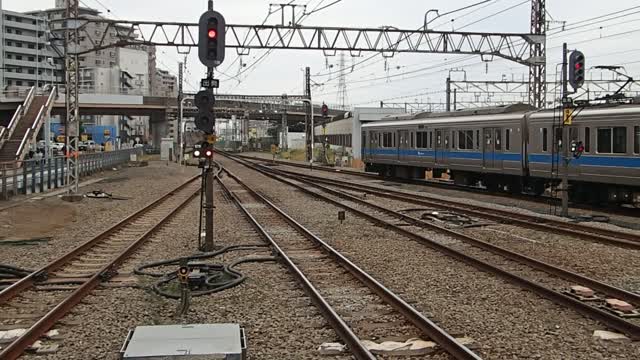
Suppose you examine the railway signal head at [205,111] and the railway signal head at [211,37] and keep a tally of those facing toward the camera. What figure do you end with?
2

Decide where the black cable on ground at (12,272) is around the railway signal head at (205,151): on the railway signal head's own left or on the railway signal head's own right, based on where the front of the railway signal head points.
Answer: on the railway signal head's own right

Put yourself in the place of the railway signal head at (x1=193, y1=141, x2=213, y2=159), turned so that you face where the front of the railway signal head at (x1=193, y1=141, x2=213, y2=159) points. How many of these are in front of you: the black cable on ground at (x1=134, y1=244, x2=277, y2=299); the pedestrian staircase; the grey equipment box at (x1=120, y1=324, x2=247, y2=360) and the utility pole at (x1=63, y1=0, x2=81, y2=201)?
2

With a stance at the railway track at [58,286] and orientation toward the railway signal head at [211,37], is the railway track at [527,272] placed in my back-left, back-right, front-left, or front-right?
front-right

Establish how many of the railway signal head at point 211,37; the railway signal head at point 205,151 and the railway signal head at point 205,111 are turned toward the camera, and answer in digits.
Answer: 3

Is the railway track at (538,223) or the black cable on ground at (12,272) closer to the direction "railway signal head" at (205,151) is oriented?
the black cable on ground

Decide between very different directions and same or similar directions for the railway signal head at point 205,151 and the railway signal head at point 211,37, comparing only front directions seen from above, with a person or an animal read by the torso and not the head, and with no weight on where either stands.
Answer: same or similar directions

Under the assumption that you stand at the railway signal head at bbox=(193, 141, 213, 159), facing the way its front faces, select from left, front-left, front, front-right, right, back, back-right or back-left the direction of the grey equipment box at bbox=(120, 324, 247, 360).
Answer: front

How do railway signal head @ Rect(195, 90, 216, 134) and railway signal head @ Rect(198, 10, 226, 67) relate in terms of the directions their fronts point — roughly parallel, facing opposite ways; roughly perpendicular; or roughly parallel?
roughly parallel

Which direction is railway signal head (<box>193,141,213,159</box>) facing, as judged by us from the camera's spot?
facing the viewer

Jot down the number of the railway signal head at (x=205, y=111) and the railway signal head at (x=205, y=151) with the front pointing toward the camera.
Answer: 2

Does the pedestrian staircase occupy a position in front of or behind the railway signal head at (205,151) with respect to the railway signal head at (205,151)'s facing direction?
behind

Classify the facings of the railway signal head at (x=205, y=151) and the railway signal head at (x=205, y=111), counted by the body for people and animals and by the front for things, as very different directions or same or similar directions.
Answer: same or similar directions

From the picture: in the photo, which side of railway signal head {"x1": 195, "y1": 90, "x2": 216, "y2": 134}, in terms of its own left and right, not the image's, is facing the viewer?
front
